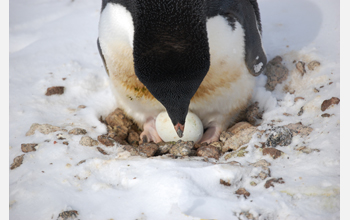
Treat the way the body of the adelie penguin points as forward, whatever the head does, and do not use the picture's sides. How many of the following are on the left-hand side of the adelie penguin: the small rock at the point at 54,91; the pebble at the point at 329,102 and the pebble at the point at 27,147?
1

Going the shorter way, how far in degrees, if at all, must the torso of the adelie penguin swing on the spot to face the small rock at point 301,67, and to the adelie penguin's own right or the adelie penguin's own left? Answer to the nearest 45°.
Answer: approximately 135° to the adelie penguin's own left

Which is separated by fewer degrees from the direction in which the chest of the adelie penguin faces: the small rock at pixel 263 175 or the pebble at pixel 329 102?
the small rock

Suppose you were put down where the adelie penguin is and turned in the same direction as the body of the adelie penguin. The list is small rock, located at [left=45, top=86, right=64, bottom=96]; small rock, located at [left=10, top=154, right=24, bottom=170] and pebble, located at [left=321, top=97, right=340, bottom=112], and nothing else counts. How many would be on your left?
1

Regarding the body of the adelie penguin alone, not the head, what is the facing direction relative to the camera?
toward the camera

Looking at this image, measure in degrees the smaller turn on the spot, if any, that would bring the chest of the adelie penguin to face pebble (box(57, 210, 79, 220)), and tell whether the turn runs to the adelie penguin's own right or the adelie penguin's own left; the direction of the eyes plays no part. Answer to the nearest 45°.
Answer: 0° — it already faces it

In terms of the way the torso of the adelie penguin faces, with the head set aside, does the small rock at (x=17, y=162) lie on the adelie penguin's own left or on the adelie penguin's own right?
on the adelie penguin's own right

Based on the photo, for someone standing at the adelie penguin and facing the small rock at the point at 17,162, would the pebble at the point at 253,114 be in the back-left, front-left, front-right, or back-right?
back-left
